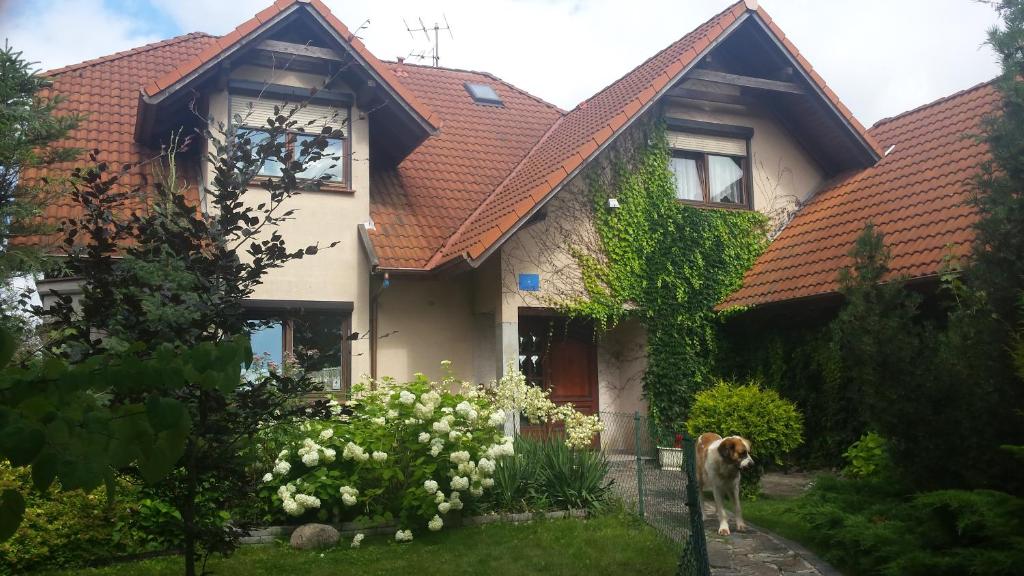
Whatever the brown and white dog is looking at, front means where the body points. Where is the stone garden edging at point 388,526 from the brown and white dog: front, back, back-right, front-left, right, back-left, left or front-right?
back-right

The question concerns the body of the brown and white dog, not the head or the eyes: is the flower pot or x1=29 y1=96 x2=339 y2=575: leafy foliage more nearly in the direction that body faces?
the leafy foliage

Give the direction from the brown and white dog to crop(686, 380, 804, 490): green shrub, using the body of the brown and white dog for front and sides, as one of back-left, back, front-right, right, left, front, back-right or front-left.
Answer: back-left

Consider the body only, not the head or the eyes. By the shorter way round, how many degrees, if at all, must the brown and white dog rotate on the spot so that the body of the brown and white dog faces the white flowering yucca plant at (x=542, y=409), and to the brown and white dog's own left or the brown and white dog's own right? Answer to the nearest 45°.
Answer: approximately 180°

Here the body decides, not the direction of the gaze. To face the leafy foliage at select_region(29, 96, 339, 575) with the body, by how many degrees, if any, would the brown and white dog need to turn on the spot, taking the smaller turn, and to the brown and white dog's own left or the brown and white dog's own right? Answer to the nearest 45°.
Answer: approximately 90° to the brown and white dog's own right

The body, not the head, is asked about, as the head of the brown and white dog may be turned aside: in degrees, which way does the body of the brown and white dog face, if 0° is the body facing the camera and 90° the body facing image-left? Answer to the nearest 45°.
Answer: approximately 315°

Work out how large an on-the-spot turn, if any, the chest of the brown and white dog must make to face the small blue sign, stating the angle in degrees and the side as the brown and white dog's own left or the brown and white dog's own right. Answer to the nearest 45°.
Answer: approximately 180°

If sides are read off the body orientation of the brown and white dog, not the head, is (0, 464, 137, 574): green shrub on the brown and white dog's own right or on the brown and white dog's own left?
on the brown and white dog's own right

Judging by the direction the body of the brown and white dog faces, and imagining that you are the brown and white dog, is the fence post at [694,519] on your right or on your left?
on your right
